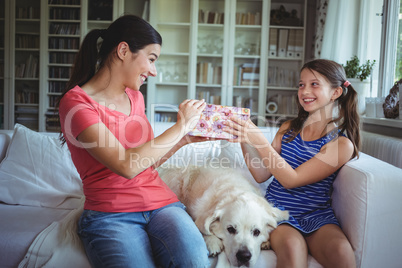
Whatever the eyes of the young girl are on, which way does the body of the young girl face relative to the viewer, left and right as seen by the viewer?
facing the viewer and to the left of the viewer

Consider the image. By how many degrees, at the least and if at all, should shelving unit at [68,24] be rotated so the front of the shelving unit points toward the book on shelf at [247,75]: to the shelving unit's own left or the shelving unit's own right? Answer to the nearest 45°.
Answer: approximately 90° to the shelving unit's own left

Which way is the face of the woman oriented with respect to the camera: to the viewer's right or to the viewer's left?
to the viewer's right

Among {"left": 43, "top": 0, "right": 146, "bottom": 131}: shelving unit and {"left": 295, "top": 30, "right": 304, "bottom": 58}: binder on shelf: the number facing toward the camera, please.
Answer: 2

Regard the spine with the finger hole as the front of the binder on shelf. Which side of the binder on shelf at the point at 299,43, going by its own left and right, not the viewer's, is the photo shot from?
front

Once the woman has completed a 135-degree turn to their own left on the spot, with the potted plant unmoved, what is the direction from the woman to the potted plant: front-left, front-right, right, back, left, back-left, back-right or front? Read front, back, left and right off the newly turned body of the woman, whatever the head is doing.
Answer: front-right

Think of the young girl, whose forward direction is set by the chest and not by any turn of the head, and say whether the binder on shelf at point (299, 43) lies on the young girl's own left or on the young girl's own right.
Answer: on the young girl's own right

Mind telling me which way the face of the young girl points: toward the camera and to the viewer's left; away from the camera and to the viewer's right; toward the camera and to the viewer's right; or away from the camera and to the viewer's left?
toward the camera and to the viewer's left

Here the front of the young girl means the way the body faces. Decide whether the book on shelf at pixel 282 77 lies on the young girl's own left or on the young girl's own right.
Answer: on the young girl's own right
